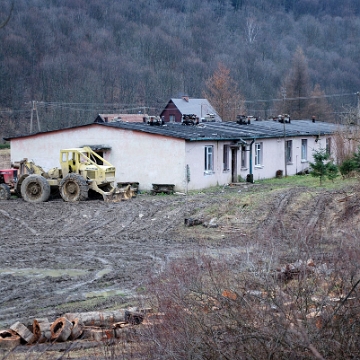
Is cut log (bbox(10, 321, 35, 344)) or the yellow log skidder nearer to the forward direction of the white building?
the cut log

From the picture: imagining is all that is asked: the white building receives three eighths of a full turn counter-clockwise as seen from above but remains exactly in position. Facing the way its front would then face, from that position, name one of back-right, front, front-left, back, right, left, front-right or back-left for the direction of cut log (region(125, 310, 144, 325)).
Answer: back

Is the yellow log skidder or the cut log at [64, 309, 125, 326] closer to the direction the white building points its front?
the cut log

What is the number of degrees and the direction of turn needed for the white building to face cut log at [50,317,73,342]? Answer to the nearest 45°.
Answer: approximately 45° to its right

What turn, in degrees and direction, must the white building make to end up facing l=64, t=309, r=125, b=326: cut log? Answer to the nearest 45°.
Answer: approximately 45° to its right

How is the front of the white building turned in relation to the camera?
facing the viewer and to the right of the viewer

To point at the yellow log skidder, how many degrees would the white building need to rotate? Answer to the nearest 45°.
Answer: approximately 90° to its right

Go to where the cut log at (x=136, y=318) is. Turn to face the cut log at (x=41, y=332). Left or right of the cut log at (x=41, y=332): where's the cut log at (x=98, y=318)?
right

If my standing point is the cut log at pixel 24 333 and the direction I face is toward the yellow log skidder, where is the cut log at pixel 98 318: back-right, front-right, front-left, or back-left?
front-right

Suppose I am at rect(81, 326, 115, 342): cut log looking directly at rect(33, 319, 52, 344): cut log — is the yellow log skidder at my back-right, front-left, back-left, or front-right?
front-right

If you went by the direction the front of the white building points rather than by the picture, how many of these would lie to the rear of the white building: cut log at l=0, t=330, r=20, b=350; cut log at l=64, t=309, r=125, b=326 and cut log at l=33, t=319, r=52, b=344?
0

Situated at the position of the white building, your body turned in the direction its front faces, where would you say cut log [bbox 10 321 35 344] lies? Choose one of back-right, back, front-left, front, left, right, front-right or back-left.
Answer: front-right

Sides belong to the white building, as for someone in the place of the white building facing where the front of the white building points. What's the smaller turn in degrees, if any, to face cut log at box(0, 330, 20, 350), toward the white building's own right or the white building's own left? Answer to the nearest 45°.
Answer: approximately 45° to the white building's own right
